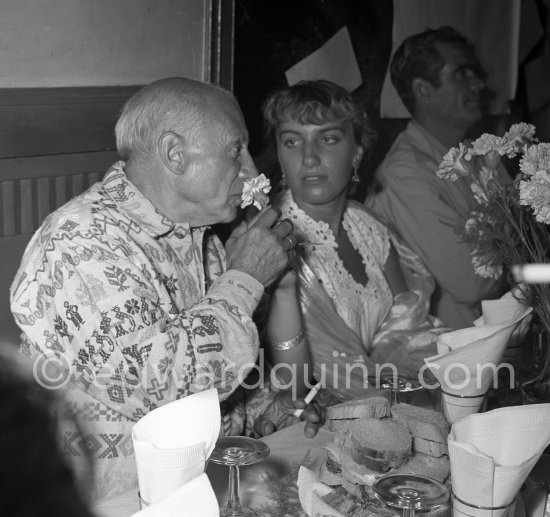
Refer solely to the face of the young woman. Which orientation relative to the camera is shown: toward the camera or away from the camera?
toward the camera

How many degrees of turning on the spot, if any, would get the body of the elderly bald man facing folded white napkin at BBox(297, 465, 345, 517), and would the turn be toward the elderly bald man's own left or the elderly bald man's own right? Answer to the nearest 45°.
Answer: approximately 45° to the elderly bald man's own right

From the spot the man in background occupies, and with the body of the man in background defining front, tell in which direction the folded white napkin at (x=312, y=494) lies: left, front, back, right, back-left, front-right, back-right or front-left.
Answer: right

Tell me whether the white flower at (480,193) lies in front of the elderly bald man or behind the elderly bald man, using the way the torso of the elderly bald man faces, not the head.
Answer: in front

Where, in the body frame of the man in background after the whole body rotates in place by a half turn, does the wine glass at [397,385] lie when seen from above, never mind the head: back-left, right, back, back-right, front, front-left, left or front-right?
left

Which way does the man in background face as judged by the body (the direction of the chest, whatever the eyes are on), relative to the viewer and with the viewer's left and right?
facing to the right of the viewer

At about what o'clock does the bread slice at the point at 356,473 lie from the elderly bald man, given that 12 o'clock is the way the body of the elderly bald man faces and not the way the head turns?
The bread slice is roughly at 2 o'clock from the elderly bald man.

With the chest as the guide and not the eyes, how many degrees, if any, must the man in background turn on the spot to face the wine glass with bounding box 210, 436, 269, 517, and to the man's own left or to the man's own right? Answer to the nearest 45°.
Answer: approximately 90° to the man's own right

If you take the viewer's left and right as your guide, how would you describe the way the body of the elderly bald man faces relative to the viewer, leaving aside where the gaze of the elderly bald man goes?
facing to the right of the viewer

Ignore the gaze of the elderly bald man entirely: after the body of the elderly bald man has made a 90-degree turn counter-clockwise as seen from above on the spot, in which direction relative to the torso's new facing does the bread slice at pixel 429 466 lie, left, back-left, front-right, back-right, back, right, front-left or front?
back-right

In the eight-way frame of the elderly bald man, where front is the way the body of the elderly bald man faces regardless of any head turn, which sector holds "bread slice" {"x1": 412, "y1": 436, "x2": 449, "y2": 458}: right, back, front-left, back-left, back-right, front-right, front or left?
front-right

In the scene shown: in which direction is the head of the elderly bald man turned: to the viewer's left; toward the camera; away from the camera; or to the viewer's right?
to the viewer's right

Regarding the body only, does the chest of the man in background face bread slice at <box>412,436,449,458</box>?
no
